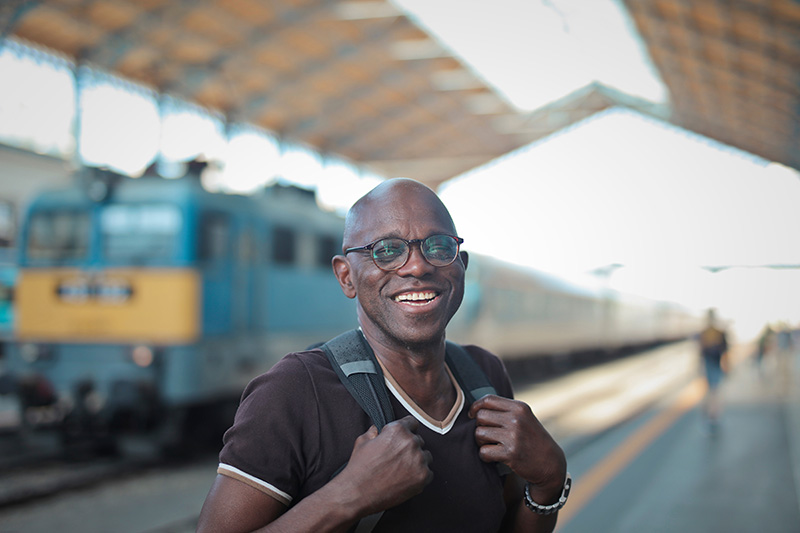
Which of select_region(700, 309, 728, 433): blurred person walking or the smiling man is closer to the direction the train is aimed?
the smiling man

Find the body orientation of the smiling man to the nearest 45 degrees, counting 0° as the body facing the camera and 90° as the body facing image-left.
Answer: approximately 315°

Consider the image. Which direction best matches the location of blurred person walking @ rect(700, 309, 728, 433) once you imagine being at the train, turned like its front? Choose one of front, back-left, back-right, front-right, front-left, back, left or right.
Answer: back-left

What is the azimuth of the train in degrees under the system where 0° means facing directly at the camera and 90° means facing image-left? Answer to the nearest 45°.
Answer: approximately 45°

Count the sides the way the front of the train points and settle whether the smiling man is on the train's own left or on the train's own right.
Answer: on the train's own left

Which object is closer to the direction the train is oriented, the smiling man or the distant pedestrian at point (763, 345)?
the smiling man

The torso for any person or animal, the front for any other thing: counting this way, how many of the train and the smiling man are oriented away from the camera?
0
